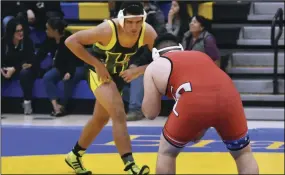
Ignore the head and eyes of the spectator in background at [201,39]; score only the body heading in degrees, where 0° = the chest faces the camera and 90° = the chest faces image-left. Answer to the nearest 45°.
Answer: approximately 45°

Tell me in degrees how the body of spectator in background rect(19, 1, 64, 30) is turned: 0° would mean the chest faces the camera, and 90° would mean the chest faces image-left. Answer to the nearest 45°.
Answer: approximately 0°

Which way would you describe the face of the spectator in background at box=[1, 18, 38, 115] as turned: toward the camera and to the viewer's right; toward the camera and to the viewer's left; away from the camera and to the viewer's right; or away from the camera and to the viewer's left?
toward the camera and to the viewer's right

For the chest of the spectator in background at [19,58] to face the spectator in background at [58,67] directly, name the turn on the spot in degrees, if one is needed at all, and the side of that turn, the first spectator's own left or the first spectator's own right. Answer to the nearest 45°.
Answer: approximately 45° to the first spectator's own left

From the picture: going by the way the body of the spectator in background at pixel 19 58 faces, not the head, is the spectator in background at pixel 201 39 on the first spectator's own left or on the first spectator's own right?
on the first spectator's own left

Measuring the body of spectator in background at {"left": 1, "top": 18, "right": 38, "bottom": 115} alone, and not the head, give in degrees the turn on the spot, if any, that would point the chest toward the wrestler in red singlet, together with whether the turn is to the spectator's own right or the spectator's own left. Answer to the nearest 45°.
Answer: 0° — they already face them

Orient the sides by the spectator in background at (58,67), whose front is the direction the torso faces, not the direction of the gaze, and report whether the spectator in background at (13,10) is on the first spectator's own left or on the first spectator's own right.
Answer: on the first spectator's own right

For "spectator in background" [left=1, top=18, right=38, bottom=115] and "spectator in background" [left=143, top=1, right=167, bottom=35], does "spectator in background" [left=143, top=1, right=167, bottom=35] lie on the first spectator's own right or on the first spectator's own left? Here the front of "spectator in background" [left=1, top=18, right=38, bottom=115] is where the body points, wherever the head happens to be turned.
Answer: on the first spectator's own left
